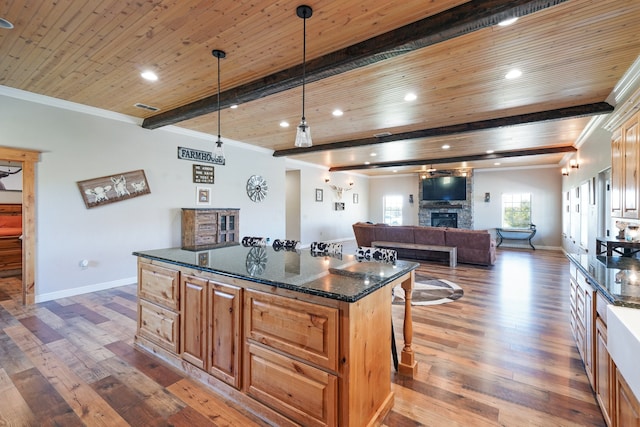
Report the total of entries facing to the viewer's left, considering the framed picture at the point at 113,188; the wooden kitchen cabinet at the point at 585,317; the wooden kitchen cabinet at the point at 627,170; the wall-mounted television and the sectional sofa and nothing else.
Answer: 2

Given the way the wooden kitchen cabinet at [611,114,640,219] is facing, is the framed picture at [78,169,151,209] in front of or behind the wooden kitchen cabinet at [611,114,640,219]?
in front

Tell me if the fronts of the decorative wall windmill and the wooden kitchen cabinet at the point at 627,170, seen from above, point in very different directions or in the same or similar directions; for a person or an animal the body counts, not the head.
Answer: very different directions

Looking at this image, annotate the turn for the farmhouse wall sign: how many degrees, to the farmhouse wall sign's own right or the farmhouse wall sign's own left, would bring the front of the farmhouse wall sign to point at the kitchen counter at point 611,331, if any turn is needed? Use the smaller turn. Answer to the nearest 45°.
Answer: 0° — it already faces it

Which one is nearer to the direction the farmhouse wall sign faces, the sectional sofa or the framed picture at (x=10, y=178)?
the sectional sofa

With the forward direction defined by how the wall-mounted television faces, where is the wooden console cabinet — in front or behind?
in front

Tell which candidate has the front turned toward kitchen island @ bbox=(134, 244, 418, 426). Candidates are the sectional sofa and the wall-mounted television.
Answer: the wall-mounted television

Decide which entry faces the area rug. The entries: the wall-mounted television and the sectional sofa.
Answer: the wall-mounted television

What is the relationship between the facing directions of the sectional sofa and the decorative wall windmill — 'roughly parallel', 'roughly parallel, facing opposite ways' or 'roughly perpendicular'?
roughly perpendicular

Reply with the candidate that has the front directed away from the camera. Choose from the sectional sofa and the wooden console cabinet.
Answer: the sectional sofa

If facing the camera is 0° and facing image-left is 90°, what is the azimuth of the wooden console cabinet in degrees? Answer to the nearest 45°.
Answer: approximately 315°

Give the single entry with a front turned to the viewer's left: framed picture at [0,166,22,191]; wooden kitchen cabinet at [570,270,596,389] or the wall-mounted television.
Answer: the wooden kitchen cabinet
